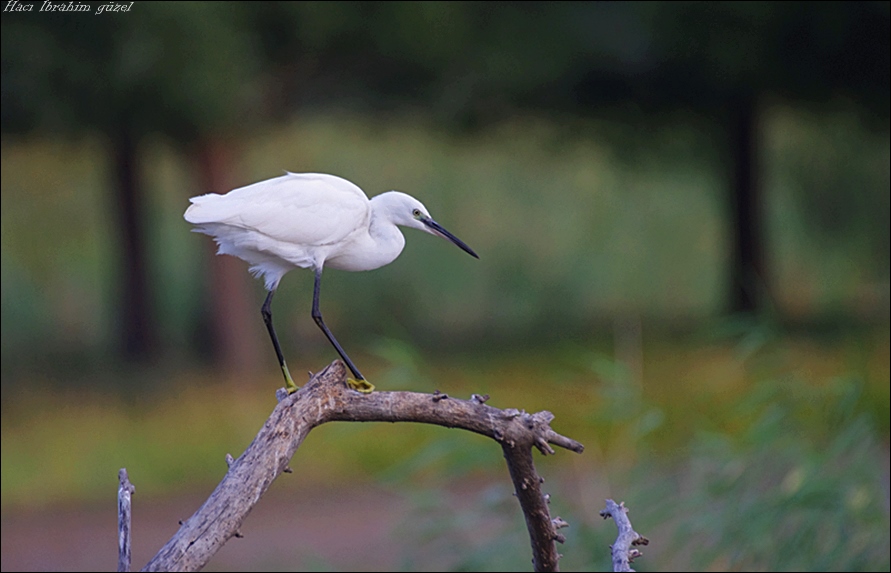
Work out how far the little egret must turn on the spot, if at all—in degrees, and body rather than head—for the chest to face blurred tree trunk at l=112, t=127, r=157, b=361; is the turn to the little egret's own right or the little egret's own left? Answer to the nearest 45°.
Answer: approximately 90° to the little egret's own left

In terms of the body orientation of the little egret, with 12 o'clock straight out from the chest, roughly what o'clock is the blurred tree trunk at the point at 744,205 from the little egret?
The blurred tree trunk is roughly at 10 o'clock from the little egret.

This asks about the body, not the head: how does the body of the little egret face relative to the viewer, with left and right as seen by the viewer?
facing to the right of the viewer
